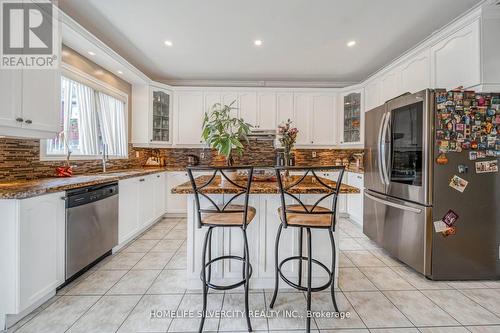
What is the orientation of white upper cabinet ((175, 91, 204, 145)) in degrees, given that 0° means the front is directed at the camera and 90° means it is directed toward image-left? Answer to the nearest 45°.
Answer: approximately 0°

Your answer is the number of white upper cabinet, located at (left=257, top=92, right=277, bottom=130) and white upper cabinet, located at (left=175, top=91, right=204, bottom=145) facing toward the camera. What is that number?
2

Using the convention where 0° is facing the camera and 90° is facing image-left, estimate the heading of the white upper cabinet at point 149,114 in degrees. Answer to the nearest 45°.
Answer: approximately 315°

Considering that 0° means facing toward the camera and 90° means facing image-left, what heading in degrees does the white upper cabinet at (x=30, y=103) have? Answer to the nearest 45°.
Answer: approximately 315°

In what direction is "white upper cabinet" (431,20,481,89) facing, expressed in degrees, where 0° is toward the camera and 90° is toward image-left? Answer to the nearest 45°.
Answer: approximately 45°

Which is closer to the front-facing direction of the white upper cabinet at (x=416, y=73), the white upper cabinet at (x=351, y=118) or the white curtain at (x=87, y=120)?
the white curtain

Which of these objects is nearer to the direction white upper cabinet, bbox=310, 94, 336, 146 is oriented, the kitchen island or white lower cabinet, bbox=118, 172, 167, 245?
the kitchen island

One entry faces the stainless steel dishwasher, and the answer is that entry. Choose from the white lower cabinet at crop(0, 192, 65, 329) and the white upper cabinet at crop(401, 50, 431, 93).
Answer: the white upper cabinet

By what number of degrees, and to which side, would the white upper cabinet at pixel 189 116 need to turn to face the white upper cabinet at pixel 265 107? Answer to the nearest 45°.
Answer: approximately 90° to its left

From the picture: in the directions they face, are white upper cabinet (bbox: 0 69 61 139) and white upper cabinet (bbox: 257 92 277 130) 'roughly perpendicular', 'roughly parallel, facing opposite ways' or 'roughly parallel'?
roughly perpendicular
